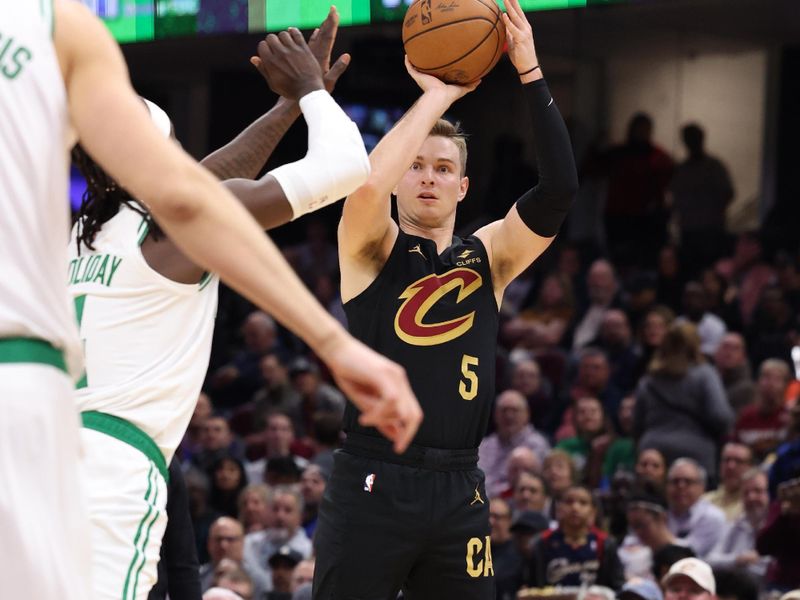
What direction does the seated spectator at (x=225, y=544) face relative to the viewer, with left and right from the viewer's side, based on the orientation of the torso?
facing the viewer

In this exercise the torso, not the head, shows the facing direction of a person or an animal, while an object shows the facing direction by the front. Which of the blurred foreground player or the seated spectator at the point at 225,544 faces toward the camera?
the seated spectator

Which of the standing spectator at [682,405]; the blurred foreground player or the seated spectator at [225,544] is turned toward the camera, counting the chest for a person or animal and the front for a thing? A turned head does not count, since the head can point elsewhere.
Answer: the seated spectator at [225,544]

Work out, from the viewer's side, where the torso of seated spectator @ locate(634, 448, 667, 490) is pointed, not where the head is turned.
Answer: toward the camera

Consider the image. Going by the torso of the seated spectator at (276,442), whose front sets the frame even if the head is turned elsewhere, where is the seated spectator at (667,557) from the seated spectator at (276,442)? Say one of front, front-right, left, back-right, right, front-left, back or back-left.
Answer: front-left

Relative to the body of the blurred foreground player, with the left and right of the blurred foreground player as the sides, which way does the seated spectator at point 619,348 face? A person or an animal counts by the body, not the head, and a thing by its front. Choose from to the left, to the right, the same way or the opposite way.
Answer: the opposite way

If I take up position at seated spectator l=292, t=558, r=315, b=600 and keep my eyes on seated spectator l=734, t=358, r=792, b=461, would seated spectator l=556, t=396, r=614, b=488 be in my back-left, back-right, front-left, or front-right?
front-left

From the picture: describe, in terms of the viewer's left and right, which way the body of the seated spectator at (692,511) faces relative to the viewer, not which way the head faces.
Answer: facing the viewer and to the left of the viewer

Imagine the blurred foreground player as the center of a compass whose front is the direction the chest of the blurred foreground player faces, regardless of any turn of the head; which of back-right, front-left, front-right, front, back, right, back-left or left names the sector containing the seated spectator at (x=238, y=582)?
front

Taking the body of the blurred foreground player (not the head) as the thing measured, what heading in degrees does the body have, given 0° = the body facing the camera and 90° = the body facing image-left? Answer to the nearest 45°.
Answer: approximately 180°

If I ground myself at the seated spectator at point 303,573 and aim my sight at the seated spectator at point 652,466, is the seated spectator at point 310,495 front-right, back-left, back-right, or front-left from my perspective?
front-left

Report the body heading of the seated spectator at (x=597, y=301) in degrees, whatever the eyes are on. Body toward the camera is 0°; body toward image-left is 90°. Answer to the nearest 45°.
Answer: approximately 45°

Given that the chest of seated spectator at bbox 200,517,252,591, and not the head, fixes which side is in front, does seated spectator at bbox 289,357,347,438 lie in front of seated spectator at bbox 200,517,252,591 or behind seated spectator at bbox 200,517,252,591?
behind
